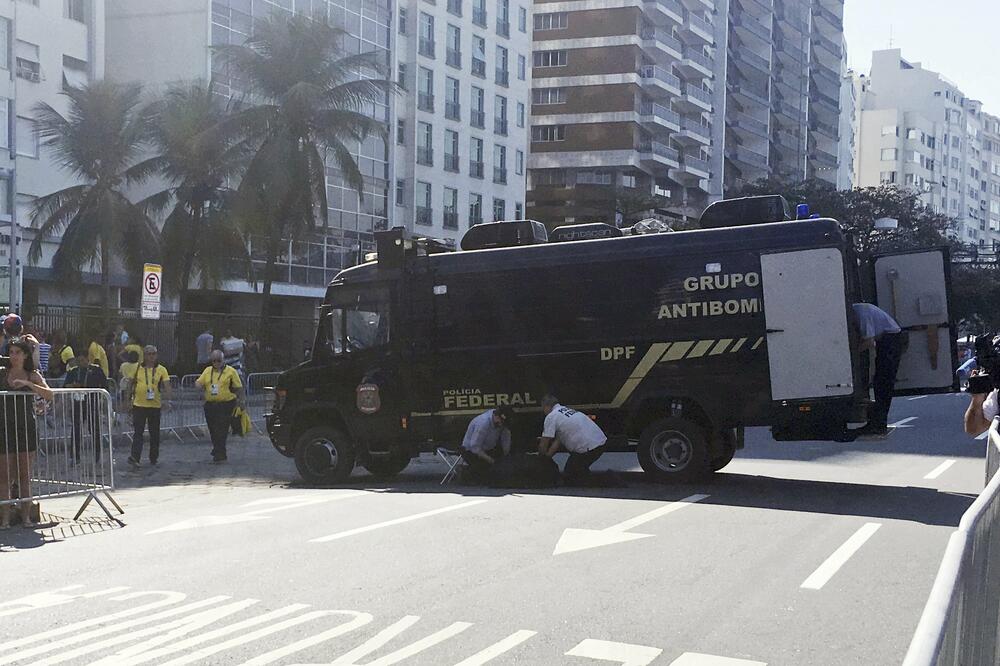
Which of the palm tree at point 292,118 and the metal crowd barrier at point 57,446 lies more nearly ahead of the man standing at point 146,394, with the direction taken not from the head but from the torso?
the metal crowd barrier

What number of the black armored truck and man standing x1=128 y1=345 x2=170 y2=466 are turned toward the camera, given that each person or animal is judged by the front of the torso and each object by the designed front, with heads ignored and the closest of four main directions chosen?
1

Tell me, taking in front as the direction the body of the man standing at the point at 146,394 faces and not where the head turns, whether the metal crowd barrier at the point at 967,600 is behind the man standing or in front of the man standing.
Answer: in front

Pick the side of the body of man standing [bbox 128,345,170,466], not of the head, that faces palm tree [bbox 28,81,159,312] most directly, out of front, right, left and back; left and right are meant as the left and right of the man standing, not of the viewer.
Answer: back

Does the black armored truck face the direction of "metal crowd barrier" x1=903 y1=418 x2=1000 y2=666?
no

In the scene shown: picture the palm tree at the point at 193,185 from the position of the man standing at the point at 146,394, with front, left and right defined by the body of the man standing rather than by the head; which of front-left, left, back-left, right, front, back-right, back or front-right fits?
back

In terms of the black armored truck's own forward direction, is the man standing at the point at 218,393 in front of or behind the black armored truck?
in front

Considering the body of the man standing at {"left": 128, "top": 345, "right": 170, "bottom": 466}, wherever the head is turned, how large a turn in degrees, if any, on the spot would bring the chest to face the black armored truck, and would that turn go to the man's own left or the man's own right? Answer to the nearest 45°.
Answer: approximately 45° to the man's own left

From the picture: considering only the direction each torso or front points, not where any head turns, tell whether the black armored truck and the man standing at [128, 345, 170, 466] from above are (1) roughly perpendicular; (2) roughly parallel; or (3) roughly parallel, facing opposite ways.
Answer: roughly perpendicular

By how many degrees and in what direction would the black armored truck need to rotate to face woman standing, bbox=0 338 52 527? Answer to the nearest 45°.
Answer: approximately 45° to its left

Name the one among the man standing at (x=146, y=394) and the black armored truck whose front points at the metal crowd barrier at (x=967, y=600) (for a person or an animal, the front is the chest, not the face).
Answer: the man standing

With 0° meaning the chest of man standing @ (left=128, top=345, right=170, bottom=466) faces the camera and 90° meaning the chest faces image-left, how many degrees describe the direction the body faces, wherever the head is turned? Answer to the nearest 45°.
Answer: approximately 0°

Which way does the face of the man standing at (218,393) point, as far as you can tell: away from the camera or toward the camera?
toward the camera

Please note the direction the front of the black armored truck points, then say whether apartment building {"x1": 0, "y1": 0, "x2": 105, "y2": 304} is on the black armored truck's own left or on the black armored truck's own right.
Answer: on the black armored truck's own right

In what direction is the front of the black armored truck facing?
to the viewer's left
